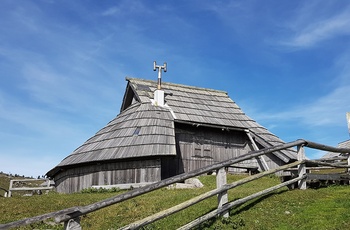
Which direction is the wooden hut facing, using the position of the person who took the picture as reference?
facing the viewer and to the right of the viewer

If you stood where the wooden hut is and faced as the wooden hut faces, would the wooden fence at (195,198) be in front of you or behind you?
in front
